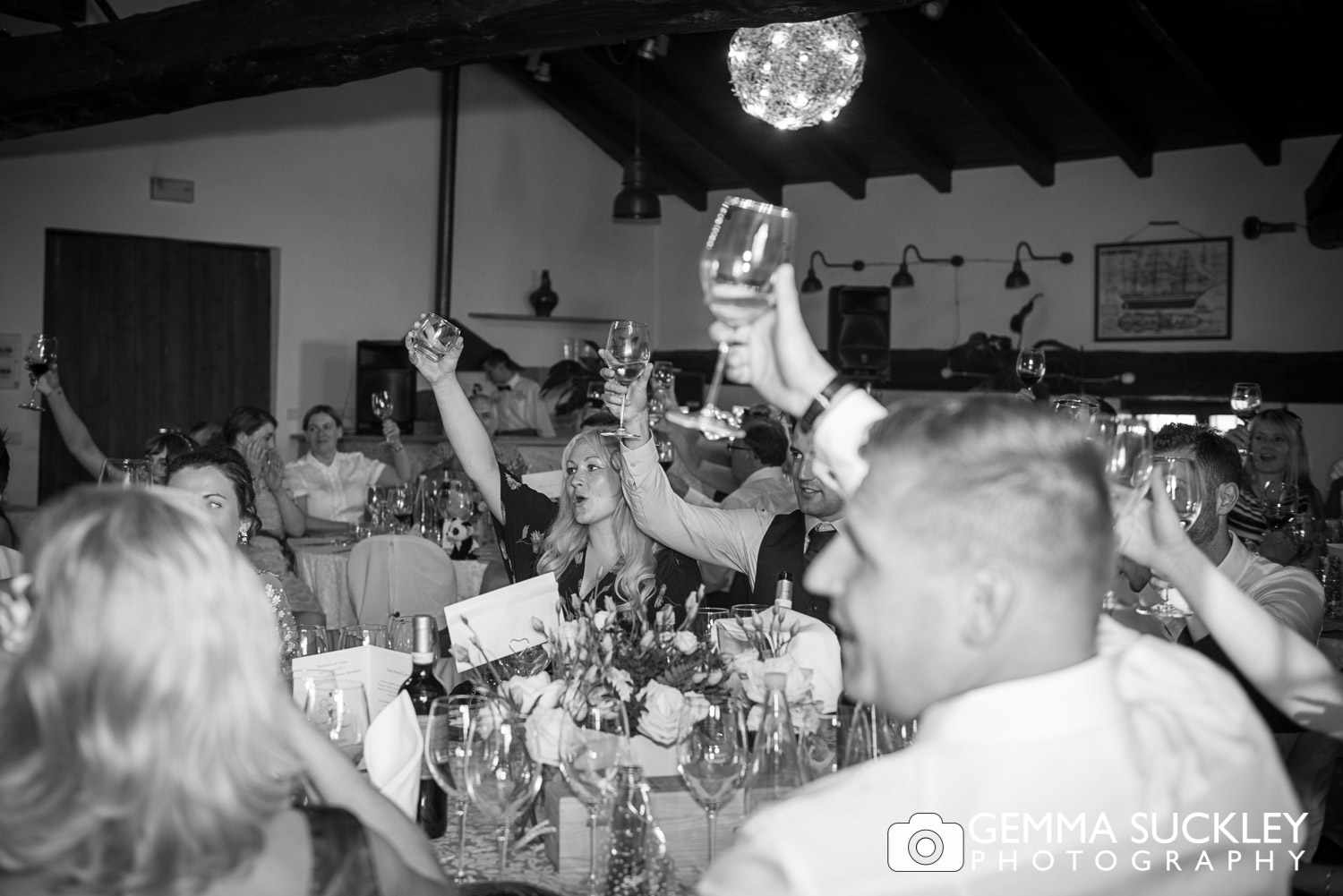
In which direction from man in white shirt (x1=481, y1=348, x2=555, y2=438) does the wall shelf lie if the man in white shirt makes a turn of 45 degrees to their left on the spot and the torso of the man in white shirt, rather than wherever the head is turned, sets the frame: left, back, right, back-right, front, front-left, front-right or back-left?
back

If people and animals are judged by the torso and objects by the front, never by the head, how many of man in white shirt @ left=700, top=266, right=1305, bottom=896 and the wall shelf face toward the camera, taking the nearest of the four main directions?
1

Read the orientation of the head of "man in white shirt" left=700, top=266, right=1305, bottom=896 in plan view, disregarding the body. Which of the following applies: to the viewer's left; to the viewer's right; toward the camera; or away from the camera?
to the viewer's left

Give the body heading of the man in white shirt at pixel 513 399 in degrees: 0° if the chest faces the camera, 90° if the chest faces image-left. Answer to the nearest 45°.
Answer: approximately 45°

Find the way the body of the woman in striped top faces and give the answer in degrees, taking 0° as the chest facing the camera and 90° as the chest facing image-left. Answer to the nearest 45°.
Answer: approximately 0°

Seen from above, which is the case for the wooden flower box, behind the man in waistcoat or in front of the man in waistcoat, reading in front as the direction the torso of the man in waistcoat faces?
in front

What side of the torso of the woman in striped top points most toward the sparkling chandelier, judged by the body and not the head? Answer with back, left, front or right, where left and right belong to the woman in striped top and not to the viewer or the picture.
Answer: right

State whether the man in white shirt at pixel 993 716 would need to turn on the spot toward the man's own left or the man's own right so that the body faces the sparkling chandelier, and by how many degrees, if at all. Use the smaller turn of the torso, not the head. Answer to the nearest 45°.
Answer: approximately 45° to the man's own right

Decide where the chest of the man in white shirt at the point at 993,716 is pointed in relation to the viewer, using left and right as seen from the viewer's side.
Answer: facing away from the viewer and to the left of the viewer
